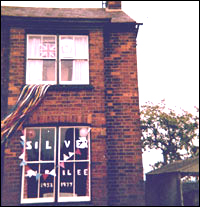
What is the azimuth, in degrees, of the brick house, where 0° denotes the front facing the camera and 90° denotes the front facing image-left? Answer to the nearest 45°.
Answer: approximately 0°
